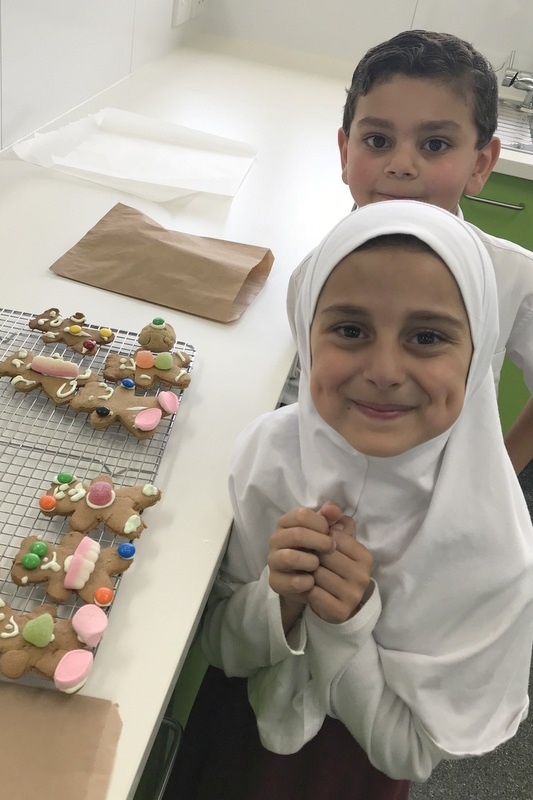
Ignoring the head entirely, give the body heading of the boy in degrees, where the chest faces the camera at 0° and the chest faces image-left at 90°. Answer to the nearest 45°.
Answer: approximately 0°

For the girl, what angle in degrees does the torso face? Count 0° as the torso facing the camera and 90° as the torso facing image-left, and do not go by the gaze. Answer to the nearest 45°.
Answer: approximately 0°

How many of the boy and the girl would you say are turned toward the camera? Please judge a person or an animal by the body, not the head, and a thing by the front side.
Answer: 2
